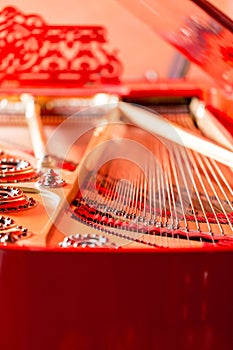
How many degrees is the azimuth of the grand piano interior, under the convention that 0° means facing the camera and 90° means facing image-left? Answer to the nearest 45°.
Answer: approximately 180°
